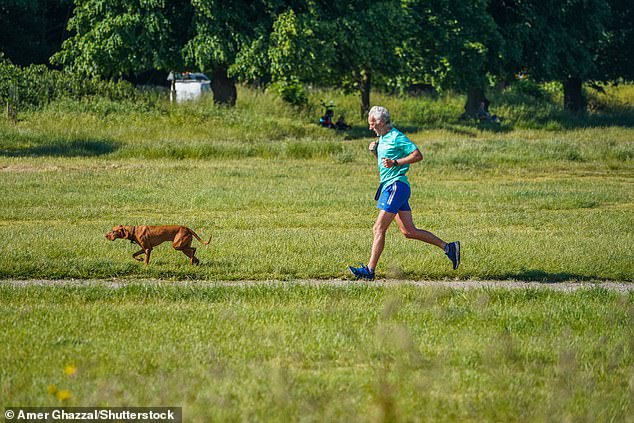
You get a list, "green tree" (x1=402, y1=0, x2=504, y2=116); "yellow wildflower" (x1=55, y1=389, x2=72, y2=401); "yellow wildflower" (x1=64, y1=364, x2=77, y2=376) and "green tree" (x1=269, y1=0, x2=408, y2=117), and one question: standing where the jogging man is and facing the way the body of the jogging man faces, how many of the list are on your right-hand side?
2

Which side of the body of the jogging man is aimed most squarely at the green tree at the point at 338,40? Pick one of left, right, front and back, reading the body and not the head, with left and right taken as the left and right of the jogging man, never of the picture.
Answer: right

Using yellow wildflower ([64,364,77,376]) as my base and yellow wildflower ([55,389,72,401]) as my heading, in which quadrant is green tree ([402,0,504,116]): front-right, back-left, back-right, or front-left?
back-left

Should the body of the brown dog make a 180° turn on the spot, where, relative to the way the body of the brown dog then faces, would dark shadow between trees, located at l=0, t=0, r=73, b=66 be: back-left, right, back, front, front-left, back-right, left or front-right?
left

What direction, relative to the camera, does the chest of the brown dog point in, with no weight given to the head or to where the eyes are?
to the viewer's left

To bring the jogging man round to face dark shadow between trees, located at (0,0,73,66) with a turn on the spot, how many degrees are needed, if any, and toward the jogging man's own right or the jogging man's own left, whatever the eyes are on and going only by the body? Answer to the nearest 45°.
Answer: approximately 45° to the jogging man's own right

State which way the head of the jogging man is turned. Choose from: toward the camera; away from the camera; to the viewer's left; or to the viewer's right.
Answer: to the viewer's left

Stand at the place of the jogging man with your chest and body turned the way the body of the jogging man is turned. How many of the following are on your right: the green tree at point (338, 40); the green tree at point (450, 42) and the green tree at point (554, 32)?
3

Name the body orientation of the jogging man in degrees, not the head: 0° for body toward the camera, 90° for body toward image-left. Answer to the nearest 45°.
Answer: approximately 90°

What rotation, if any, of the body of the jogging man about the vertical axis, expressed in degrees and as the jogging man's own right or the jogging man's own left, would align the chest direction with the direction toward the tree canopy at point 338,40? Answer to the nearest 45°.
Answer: approximately 90° to the jogging man's own right

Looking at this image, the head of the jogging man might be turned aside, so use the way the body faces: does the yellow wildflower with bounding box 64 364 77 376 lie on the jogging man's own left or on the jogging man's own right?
on the jogging man's own left

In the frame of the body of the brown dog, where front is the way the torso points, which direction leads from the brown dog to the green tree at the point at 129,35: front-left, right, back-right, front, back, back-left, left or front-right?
right

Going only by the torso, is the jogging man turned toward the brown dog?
yes

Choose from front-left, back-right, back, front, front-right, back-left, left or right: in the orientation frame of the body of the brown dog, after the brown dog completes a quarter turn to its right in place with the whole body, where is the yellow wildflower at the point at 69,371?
back

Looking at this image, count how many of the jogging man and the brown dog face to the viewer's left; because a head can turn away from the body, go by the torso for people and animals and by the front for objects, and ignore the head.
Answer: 2

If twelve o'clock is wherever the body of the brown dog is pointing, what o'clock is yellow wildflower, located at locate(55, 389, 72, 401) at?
The yellow wildflower is roughly at 9 o'clock from the brown dog.

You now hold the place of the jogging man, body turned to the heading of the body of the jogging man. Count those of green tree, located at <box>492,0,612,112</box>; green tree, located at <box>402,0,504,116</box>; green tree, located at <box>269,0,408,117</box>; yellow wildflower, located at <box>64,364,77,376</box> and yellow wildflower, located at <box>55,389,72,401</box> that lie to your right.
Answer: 3
